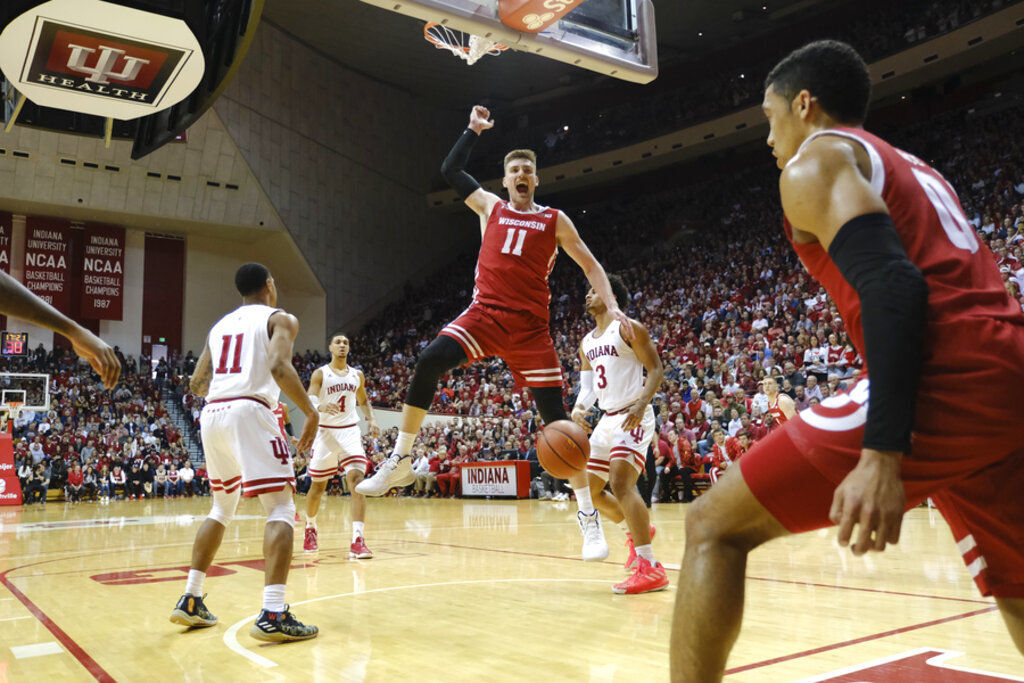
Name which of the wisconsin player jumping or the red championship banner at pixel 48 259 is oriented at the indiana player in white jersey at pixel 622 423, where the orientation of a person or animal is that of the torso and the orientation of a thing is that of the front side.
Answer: the red championship banner

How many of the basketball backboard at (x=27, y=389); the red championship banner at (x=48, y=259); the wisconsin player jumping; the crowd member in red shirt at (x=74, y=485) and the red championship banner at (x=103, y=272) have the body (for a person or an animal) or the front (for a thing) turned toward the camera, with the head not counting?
5

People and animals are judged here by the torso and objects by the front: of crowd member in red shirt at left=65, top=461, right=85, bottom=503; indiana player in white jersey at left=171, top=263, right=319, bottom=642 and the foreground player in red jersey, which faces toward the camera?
the crowd member in red shirt

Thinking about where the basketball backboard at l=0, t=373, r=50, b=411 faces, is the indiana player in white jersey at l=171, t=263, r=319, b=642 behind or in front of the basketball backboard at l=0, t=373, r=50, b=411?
in front

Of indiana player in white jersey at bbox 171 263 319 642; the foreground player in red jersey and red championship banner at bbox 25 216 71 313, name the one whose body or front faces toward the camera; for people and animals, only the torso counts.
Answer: the red championship banner

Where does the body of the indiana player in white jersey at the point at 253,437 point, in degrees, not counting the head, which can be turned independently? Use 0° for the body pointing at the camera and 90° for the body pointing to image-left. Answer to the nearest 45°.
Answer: approximately 225°

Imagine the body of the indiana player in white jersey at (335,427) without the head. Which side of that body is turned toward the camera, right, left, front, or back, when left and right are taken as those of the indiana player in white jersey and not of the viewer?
front

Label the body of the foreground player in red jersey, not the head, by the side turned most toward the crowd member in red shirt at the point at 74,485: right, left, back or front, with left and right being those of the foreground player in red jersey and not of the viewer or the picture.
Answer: front

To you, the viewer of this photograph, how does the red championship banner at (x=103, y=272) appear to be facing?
facing the viewer

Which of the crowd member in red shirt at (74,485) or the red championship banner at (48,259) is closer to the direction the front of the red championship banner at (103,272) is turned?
the crowd member in red shirt

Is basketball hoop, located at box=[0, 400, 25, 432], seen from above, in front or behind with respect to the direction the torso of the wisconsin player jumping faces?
behind

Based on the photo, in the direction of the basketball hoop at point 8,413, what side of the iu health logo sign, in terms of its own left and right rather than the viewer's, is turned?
back

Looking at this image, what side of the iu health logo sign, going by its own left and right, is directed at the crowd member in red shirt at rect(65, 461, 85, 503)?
back

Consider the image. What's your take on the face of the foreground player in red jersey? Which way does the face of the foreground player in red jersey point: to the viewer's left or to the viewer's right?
to the viewer's left

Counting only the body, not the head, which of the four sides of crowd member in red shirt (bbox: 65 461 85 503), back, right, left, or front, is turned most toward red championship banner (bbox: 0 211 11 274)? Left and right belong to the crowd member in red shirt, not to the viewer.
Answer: back
